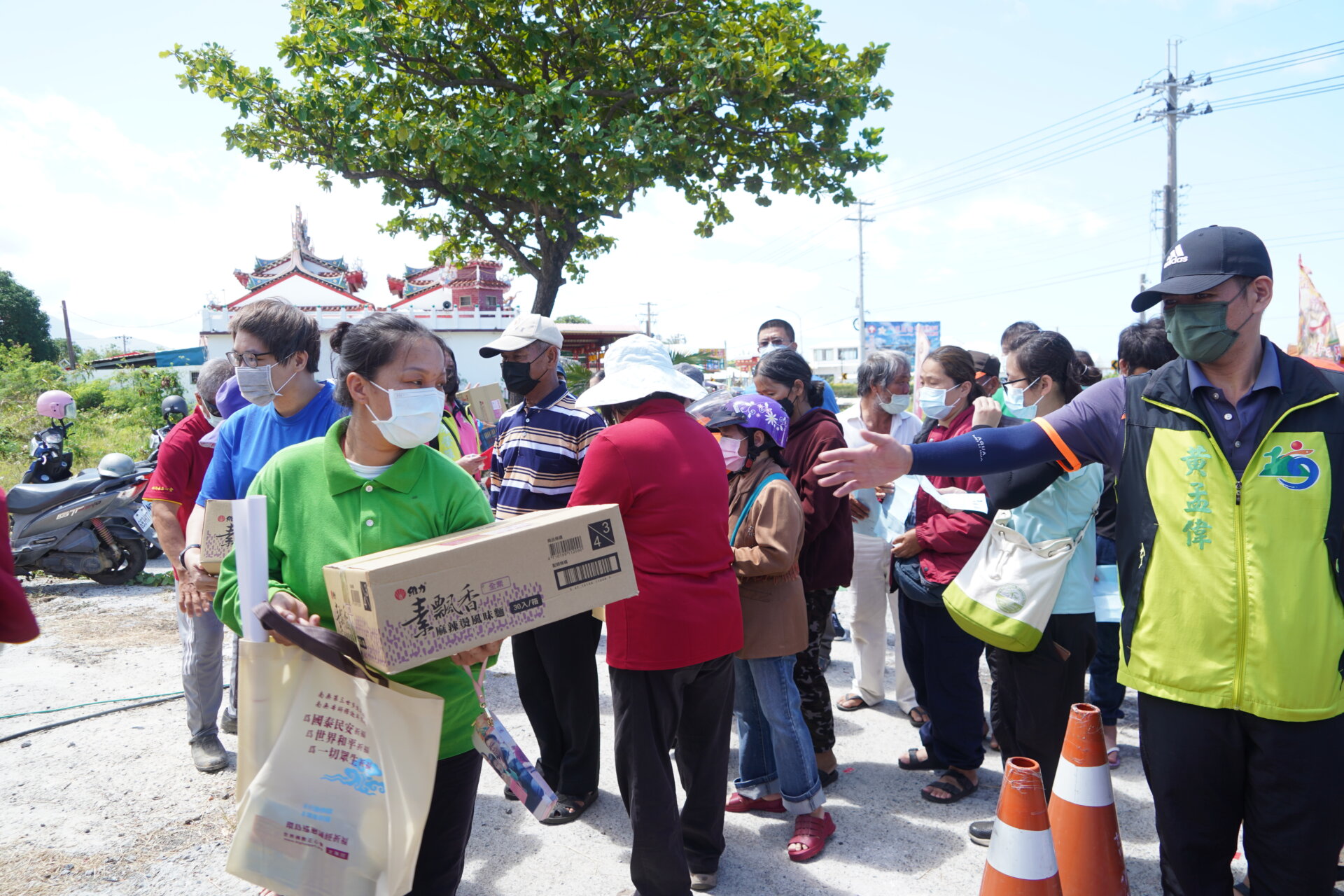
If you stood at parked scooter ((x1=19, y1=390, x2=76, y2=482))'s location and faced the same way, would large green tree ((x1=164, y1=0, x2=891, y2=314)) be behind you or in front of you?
behind

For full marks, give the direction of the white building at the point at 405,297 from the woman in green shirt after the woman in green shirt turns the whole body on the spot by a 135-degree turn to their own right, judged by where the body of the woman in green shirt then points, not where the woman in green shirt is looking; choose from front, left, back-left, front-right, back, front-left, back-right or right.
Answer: front-right

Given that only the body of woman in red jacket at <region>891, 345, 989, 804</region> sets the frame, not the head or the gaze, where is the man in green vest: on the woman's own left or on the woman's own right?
on the woman's own left

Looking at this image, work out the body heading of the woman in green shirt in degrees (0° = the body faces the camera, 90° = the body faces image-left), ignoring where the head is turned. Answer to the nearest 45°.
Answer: approximately 0°

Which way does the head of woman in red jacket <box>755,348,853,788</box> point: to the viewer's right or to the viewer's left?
to the viewer's left

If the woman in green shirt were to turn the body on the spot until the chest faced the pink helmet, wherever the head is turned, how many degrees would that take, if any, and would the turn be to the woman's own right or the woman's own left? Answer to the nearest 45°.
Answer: approximately 180°

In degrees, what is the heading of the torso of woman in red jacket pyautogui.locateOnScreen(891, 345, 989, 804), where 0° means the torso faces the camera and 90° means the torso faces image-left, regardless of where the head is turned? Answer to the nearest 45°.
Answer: approximately 45°

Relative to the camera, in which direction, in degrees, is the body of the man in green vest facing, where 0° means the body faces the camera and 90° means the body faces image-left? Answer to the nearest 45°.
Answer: approximately 0°
